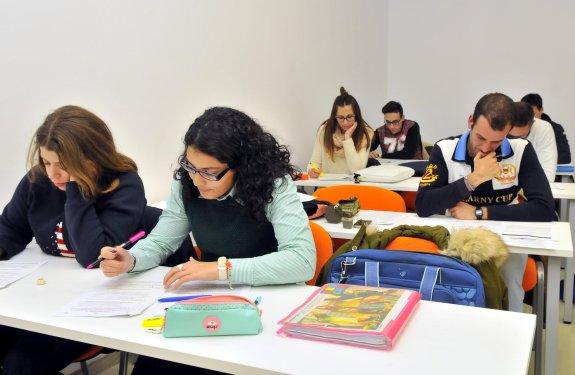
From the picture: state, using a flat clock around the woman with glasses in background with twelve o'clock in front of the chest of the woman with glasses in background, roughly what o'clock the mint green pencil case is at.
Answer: The mint green pencil case is roughly at 12 o'clock from the woman with glasses in background.

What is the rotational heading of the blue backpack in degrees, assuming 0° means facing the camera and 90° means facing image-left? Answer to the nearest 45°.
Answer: approximately 0°

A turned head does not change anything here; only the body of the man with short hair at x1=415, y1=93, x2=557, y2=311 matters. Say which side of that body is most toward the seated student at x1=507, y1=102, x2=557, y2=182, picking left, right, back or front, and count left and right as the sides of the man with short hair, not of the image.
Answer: back

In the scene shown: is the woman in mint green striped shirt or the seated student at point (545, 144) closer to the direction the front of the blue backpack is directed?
the woman in mint green striped shirt

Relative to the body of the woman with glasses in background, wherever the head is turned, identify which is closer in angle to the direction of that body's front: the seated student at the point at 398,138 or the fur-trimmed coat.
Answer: the fur-trimmed coat

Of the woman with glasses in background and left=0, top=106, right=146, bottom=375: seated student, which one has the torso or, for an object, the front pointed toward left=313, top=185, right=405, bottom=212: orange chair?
the woman with glasses in background

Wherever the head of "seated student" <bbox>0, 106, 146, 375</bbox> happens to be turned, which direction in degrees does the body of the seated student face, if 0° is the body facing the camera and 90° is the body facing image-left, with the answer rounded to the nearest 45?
approximately 45°

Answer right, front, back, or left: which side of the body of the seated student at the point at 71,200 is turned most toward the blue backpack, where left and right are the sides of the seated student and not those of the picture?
left

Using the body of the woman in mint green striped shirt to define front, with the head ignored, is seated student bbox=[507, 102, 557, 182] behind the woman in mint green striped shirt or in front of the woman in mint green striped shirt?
behind

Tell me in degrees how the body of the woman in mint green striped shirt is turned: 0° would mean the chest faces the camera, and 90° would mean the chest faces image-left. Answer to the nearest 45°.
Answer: approximately 45°

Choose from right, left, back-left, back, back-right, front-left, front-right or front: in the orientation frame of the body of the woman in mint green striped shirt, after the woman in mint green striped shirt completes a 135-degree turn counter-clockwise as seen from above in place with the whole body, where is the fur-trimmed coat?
front
